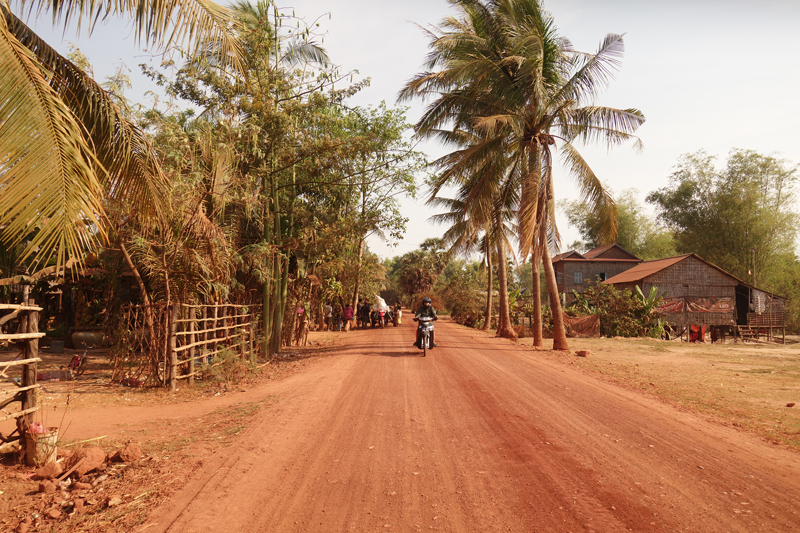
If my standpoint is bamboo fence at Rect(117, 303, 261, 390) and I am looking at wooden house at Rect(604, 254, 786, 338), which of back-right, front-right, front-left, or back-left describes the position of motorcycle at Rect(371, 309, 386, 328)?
front-left

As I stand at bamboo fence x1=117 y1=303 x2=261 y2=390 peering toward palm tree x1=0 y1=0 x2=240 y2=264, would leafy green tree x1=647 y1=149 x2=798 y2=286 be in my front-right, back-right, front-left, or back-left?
back-left

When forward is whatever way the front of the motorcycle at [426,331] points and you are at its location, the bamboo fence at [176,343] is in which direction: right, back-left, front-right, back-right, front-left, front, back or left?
front-right

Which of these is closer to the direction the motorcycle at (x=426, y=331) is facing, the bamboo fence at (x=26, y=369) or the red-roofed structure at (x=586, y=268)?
the bamboo fence

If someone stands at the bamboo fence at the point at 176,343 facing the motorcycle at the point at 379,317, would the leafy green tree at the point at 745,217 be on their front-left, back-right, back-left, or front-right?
front-right

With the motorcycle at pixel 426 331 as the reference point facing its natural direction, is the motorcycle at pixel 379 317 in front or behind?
behind

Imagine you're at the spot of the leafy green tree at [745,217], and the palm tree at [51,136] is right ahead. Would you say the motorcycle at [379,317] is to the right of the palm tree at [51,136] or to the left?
right

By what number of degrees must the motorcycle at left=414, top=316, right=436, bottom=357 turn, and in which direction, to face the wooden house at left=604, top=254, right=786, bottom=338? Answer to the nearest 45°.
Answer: approximately 135° to its left

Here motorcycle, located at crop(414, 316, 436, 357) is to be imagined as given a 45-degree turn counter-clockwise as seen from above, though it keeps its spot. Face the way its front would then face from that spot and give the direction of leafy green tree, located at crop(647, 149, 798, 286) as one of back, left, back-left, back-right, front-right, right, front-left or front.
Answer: left

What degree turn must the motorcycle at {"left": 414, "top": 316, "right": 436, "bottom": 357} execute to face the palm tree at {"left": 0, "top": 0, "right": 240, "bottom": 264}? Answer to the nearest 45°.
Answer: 0° — it already faces it

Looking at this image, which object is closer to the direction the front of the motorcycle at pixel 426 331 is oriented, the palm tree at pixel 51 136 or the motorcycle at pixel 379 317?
the palm tree

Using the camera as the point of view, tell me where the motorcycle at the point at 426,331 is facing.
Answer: facing the viewer
